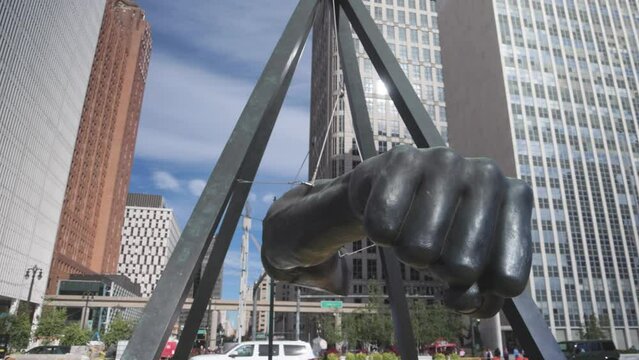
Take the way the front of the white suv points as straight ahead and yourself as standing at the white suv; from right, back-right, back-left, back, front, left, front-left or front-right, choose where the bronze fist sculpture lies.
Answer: left

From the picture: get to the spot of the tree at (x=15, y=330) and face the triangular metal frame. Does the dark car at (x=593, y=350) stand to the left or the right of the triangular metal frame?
left

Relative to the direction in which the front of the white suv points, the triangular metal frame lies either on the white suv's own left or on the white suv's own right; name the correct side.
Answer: on the white suv's own left

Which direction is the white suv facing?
to the viewer's left

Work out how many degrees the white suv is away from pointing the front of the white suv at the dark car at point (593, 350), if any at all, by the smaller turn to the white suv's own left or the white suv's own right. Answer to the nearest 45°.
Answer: approximately 135° to the white suv's own right

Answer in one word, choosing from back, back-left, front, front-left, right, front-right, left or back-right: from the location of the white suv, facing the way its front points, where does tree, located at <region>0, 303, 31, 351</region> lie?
front-right
